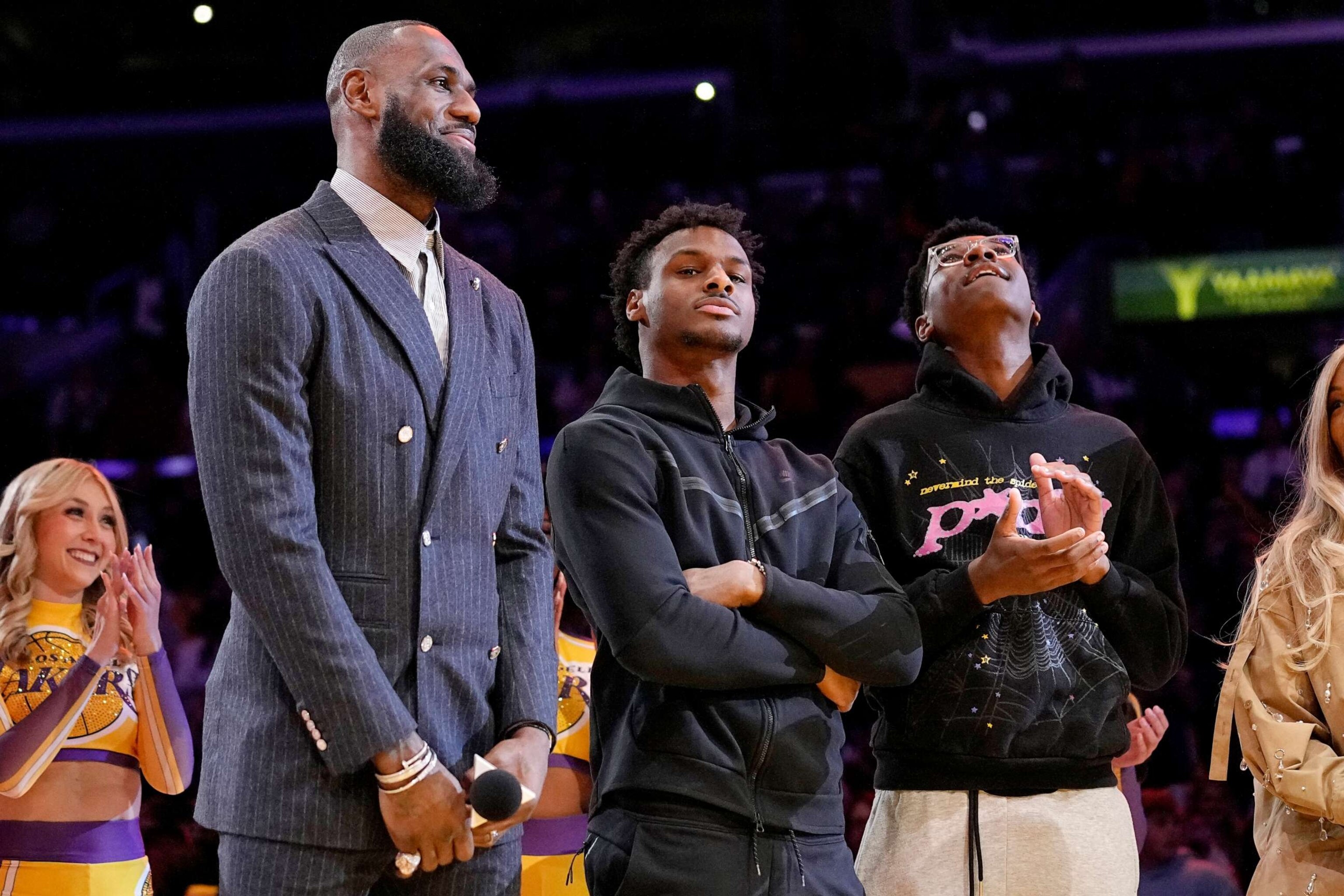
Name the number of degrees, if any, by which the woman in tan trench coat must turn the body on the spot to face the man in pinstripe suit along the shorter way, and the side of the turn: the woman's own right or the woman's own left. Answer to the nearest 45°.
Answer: approximately 90° to the woman's own right

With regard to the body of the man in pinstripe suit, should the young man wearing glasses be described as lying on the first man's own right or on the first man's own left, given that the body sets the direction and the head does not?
on the first man's own left

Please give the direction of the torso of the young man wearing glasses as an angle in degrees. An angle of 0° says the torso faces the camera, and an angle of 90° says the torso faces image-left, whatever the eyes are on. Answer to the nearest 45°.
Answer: approximately 0°

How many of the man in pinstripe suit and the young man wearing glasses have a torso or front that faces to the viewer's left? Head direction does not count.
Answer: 0

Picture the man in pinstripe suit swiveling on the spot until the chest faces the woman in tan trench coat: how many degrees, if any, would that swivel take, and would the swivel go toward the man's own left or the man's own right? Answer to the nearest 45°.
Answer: approximately 45° to the man's own left
